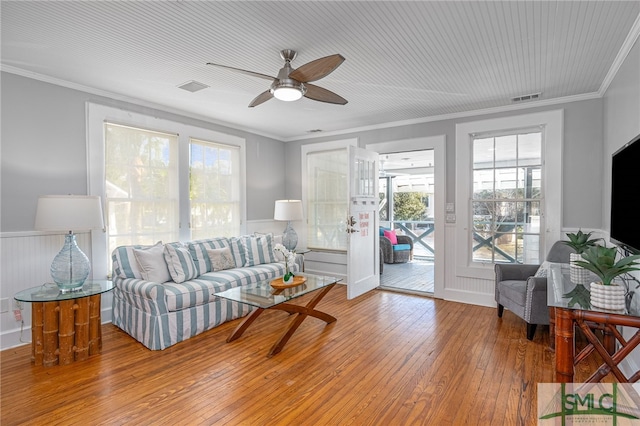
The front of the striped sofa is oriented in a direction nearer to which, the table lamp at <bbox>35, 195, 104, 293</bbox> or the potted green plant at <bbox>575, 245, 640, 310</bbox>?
the potted green plant

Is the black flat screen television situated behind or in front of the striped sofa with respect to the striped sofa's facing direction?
in front

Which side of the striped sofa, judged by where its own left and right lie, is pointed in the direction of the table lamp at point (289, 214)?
left

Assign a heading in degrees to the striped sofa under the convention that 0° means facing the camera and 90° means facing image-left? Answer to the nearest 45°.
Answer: approximately 315°

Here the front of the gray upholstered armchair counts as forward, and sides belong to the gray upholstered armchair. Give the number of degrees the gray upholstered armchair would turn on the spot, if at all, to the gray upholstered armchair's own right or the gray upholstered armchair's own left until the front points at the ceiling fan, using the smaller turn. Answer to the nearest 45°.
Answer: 0° — it already faces it

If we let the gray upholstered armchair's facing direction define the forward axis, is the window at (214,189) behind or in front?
in front

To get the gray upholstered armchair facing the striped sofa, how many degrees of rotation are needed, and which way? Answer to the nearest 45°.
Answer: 0° — it already faces it

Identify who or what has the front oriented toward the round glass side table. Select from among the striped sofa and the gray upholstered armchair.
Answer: the gray upholstered armchair
